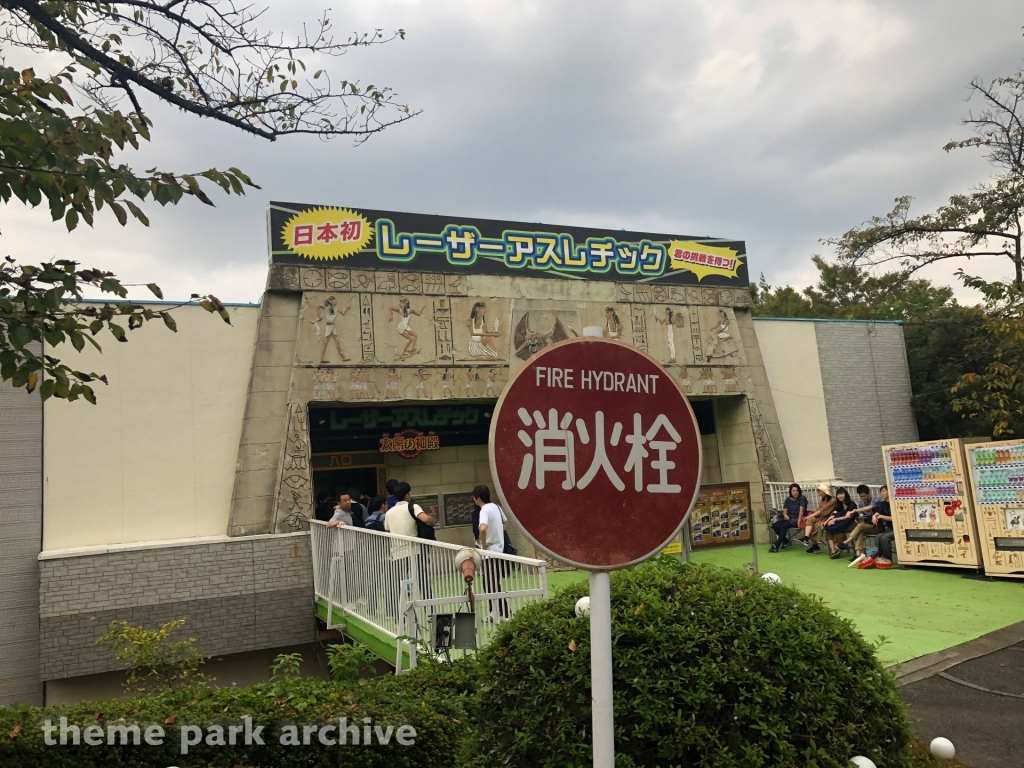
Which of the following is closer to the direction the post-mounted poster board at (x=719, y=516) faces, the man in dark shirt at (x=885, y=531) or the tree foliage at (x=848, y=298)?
the man in dark shirt

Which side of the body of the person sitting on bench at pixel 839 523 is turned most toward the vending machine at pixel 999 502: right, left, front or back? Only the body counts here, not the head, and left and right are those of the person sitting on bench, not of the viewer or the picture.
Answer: left

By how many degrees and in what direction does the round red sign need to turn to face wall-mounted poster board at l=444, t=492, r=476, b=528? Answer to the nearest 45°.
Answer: approximately 180°

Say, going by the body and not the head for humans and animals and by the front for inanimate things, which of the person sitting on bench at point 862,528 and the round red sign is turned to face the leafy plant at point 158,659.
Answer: the person sitting on bench

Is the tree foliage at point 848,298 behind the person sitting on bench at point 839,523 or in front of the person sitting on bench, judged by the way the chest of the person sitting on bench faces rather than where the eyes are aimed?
behind

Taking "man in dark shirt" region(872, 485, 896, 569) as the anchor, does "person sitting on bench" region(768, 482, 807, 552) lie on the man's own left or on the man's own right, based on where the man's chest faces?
on the man's own right

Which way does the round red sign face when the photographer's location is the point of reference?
facing the viewer

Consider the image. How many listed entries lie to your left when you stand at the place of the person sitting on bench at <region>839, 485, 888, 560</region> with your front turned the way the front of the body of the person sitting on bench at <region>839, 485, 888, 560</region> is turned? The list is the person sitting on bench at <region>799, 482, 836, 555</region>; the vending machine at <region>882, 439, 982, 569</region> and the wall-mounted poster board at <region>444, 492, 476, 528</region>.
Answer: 1

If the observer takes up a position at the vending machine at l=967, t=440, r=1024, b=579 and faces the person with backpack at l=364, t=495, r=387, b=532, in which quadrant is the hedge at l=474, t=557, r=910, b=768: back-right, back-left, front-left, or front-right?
front-left

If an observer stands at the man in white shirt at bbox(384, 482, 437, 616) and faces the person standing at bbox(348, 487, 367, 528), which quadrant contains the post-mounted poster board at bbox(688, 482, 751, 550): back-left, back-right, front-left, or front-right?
front-right

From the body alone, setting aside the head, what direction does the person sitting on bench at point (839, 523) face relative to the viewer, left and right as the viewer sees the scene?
facing the viewer and to the left of the viewer

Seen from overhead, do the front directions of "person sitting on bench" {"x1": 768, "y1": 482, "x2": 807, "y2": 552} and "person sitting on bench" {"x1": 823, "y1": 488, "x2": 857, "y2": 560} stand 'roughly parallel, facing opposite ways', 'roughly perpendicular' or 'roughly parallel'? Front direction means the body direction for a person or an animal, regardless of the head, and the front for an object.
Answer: roughly parallel

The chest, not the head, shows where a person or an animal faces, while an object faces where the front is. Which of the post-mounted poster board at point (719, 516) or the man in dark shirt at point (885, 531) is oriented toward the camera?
the post-mounted poster board

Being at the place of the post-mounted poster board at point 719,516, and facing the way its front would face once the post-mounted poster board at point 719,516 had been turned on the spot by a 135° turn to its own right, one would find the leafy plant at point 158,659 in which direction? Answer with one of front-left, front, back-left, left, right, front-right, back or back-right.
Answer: left

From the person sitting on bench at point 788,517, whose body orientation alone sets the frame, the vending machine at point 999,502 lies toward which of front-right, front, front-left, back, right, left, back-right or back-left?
left
